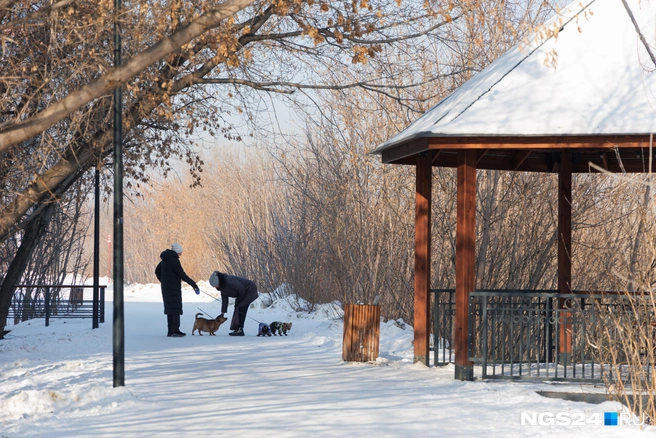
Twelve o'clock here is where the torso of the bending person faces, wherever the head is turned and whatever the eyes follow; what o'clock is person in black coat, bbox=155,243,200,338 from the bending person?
The person in black coat is roughly at 12 o'clock from the bending person.

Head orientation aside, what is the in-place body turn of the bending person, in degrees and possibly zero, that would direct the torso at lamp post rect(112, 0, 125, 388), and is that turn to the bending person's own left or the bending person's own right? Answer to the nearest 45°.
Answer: approximately 90° to the bending person's own left

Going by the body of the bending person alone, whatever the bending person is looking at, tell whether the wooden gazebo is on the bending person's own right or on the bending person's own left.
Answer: on the bending person's own left

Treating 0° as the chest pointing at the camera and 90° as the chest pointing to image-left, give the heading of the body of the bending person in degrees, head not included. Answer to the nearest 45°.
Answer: approximately 90°

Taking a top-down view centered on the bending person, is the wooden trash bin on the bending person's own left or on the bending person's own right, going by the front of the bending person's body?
on the bending person's own left
